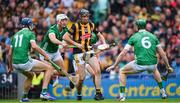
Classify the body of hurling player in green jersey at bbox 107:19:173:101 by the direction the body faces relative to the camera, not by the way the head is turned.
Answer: away from the camera

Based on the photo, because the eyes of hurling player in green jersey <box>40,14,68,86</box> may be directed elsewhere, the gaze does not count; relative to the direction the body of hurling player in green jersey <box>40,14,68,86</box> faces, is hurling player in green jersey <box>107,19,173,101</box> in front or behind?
in front

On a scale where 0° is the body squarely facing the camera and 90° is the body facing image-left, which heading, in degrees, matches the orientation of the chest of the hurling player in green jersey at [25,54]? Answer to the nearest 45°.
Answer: approximately 225°

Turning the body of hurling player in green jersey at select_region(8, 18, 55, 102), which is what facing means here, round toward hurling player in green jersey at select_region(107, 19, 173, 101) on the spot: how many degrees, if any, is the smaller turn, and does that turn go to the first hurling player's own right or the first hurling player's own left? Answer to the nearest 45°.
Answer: approximately 45° to the first hurling player's own right

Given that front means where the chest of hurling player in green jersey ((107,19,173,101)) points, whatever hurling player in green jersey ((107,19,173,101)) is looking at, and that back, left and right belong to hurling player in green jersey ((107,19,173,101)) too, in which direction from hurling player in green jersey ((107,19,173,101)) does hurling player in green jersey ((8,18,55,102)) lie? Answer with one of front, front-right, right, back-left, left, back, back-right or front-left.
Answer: left

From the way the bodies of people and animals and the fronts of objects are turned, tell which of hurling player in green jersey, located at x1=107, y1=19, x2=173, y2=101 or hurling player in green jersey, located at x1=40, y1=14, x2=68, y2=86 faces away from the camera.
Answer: hurling player in green jersey, located at x1=107, y1=19, x2=173, y2=101
